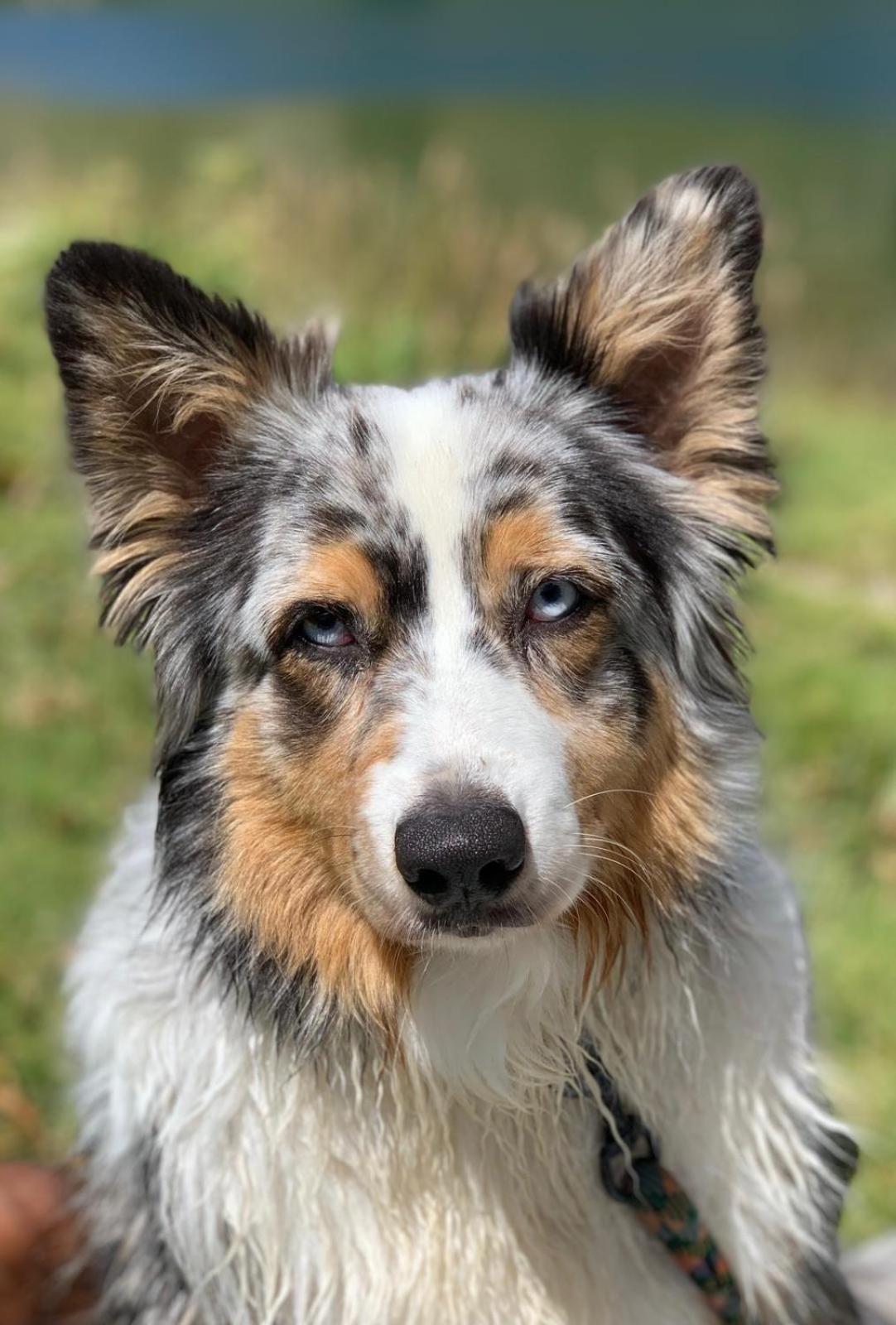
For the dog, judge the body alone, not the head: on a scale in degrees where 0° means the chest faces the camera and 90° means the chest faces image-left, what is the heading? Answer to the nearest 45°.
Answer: approximately 0°
